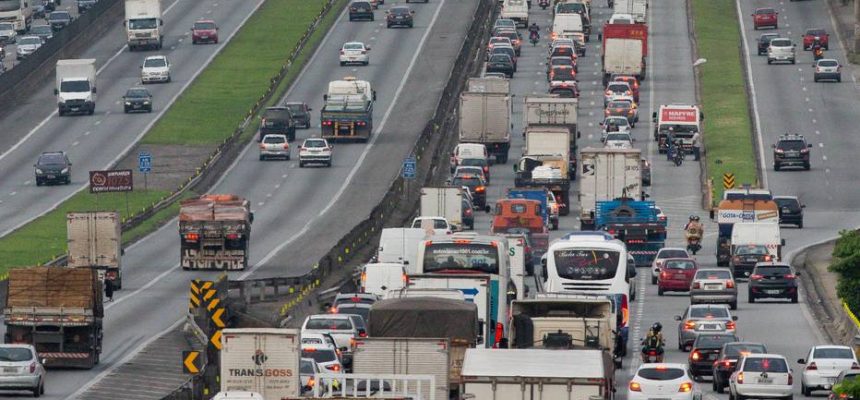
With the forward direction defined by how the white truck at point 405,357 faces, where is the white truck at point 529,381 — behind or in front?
behind

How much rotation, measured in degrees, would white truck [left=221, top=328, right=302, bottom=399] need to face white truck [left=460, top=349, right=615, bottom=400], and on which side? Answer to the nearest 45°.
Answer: approximately 135° to its right

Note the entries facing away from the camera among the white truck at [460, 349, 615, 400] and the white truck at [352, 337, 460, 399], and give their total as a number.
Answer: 2

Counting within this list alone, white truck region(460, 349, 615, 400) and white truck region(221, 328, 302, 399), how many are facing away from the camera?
2

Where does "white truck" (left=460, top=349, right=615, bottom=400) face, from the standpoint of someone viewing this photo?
facing away from the viewer

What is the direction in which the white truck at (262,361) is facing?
away from the camera

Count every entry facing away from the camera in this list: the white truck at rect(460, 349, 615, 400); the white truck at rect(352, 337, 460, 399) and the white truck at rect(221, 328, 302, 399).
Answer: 3

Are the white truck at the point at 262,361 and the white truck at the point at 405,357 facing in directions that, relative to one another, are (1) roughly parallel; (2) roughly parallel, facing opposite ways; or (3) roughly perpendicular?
roughly parallel

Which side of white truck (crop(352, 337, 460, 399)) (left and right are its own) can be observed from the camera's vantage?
back

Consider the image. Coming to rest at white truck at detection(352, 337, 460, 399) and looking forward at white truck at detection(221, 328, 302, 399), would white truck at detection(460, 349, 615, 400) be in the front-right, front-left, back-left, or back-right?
back-left
